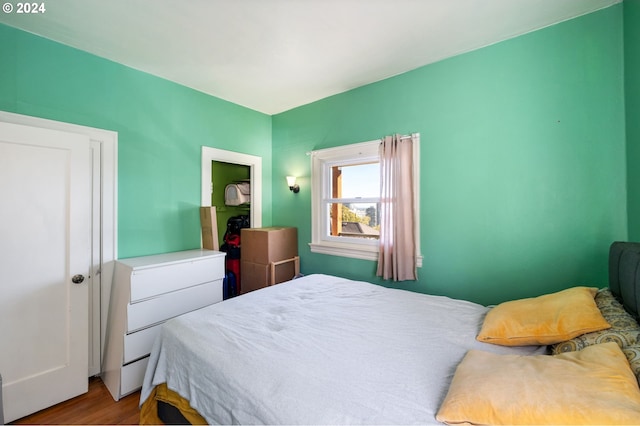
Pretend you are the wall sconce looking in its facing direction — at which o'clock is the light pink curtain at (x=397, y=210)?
The light pink curtain is roughly at 9 o'clock from the wall sconce.

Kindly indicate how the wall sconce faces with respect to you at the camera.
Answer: facing the viewer and to the left of the viewer

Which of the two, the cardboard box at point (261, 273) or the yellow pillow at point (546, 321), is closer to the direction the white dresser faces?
the yellow pillow

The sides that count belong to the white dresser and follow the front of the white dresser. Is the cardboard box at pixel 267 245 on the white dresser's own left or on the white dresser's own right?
on the white dresser's own left

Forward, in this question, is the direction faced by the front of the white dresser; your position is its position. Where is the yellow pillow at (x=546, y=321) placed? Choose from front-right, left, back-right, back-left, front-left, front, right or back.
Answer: front

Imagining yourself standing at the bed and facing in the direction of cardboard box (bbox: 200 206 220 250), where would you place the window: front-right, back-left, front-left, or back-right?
front-right

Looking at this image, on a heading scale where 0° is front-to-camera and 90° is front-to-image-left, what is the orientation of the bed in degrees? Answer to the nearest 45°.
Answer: approximately 135°

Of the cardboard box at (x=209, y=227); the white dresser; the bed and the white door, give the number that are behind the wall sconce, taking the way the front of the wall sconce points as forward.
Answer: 0

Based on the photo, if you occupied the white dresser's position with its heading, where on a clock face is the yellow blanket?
The yellow blanket is roughly at 1 o'clock from the white dresser.

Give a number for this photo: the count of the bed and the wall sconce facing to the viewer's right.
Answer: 0

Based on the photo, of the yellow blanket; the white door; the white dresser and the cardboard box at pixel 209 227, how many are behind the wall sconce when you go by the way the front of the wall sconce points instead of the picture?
0

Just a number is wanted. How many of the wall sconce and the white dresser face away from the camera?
0

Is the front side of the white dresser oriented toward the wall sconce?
no

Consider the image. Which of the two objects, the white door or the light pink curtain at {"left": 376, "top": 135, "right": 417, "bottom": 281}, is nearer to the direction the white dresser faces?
the light pink curtain

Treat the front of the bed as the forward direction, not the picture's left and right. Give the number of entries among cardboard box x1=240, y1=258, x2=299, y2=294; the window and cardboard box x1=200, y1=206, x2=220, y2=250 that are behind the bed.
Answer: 0

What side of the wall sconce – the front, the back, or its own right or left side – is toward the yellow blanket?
front

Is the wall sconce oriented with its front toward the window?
no

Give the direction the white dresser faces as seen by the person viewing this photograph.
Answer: facing the viewer and to the right of the viewer

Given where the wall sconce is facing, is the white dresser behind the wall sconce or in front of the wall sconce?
in front
